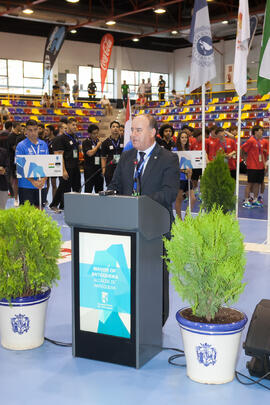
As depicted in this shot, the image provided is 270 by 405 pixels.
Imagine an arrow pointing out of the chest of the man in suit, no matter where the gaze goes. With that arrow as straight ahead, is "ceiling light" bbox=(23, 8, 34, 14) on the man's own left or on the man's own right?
on the man's own right

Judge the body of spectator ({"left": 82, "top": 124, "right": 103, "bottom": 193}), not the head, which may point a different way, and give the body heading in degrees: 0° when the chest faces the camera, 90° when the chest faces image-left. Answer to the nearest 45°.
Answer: approximately 315°

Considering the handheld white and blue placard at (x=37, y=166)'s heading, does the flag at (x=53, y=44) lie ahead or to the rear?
to the rear

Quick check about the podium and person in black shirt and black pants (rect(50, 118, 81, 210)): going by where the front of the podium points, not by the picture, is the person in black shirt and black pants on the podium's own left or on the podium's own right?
on the podium's own right

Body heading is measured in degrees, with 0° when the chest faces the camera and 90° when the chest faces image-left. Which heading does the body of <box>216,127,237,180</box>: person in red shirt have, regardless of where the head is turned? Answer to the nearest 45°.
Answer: approximately 45°

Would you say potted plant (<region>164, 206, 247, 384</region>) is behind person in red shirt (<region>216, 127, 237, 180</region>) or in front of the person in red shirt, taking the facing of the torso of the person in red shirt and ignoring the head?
in front

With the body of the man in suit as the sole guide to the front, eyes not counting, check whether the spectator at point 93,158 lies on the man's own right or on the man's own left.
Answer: on the man's own right

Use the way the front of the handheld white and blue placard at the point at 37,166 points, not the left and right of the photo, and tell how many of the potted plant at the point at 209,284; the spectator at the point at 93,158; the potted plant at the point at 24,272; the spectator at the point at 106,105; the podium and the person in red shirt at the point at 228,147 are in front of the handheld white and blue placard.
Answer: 3
